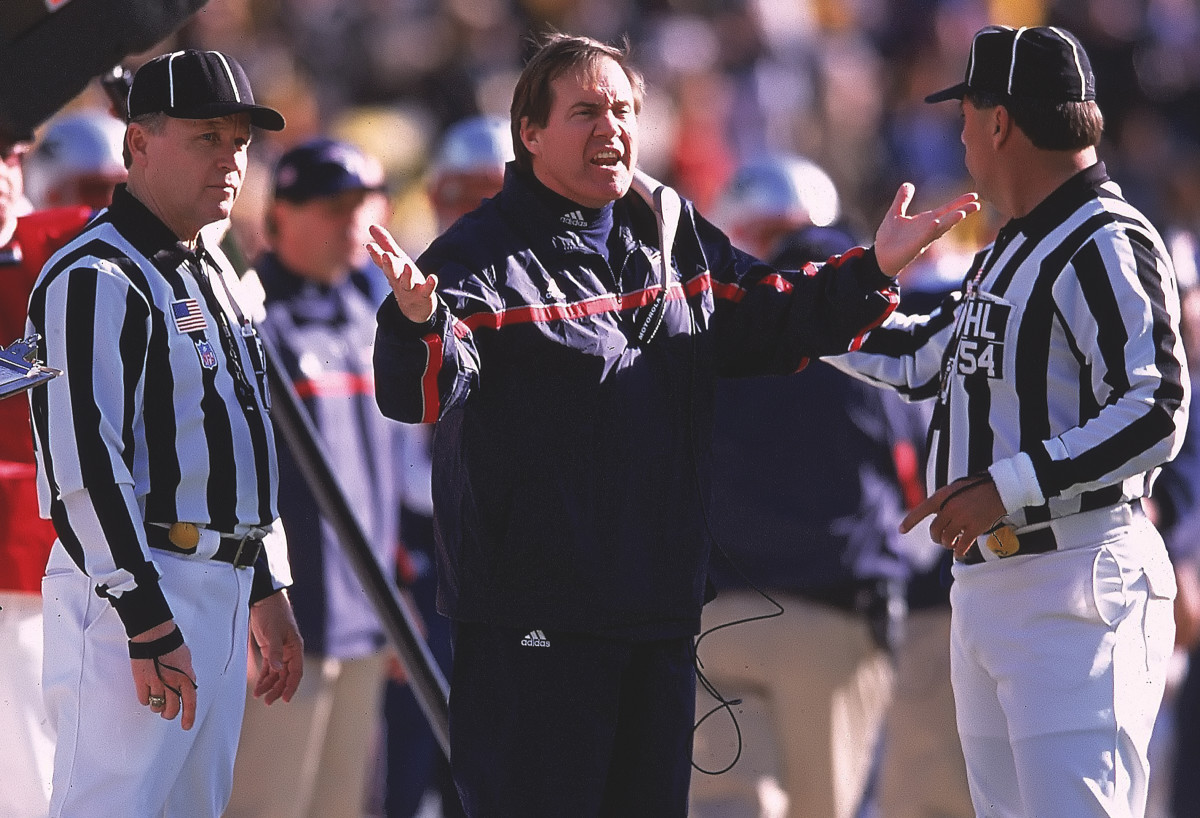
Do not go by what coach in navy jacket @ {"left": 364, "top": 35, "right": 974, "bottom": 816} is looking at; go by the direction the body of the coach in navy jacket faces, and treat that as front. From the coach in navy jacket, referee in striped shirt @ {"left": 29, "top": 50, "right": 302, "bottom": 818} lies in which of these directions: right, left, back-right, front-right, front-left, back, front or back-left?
back-right

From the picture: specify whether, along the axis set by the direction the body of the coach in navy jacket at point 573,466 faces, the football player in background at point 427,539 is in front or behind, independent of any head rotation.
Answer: behind

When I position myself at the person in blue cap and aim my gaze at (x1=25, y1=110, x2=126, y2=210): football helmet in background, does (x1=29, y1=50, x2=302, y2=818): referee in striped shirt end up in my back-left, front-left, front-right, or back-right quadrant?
back-left

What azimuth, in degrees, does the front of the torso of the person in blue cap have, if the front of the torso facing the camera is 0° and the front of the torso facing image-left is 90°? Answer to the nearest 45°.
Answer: approximately 315°

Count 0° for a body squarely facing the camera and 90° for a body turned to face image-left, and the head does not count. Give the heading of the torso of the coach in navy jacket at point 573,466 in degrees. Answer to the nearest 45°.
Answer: approximately 315°

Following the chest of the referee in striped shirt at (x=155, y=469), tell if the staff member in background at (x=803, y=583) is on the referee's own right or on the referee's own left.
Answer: on the referee's own left

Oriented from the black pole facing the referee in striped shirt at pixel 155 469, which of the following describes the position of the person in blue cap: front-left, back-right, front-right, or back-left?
back-right

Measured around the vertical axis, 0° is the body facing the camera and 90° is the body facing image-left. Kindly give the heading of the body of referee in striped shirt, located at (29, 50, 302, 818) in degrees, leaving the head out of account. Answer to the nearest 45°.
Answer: approximately 315°

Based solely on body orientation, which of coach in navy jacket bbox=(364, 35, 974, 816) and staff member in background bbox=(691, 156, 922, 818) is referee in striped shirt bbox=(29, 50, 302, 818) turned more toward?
the coach in navy jacket

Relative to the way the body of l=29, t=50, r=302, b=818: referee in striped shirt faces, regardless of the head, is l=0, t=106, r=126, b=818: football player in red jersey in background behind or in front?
behind
